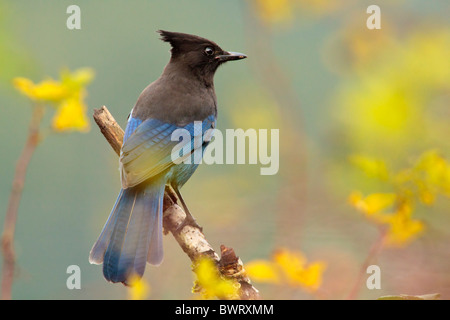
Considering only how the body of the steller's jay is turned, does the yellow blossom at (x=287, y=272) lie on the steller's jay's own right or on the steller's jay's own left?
on the steller's jay's own right

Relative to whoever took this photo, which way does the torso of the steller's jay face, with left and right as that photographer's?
facing away from the viewer and to the right of the viewer
